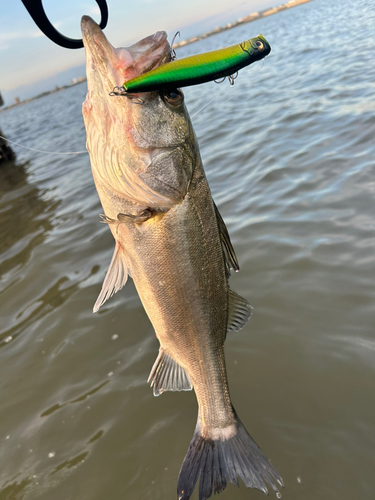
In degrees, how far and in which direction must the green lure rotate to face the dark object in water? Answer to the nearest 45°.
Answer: approximately 135° to its left

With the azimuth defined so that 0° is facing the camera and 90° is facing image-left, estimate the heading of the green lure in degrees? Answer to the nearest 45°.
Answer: approximately 270°

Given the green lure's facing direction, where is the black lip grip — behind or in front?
behind
